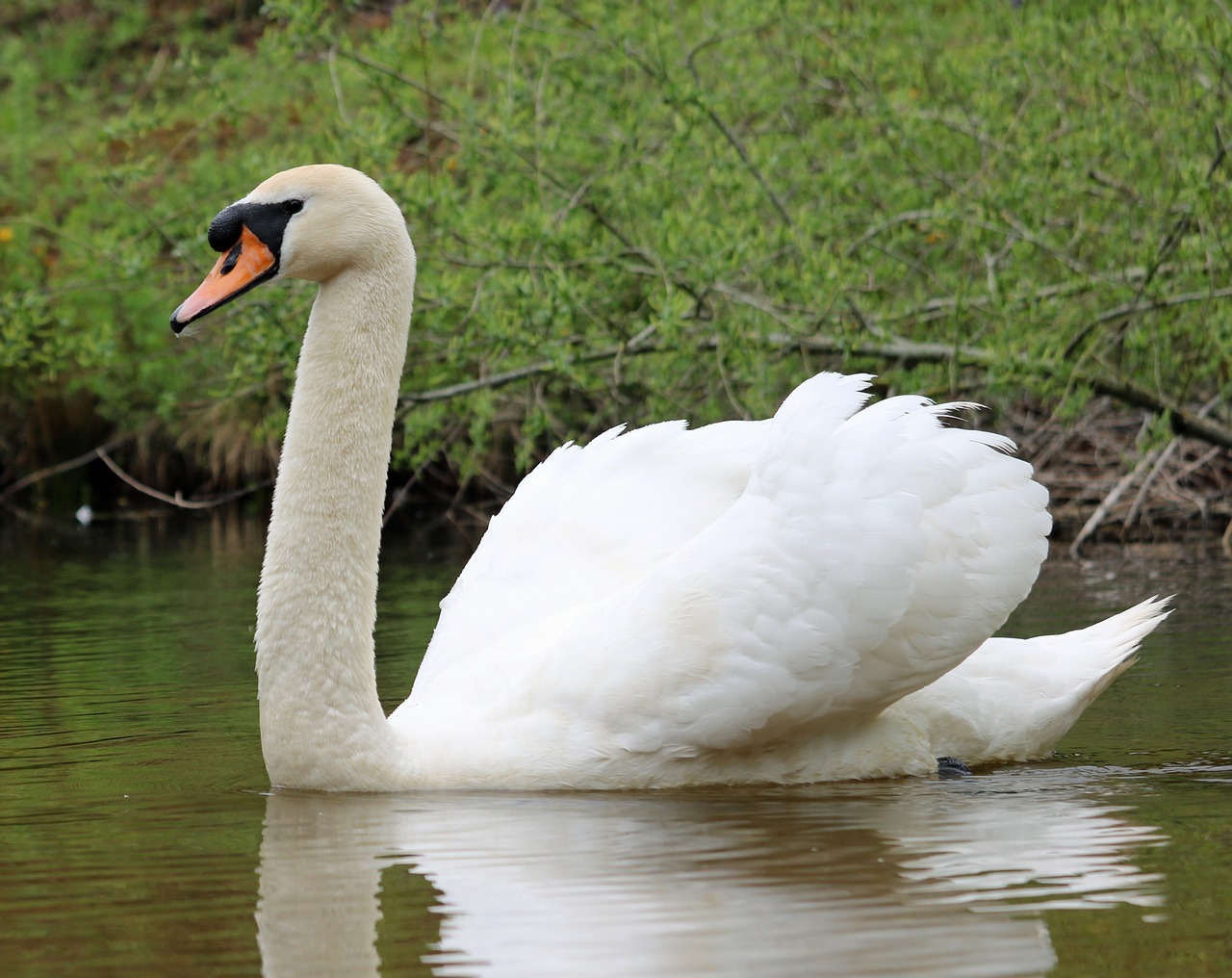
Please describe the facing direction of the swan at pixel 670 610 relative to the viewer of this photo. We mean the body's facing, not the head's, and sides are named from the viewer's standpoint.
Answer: facing to the left of the viewer

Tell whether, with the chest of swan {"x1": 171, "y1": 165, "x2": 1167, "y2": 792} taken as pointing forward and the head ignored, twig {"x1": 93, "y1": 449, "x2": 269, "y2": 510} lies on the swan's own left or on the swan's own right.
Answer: on the swan's own right
